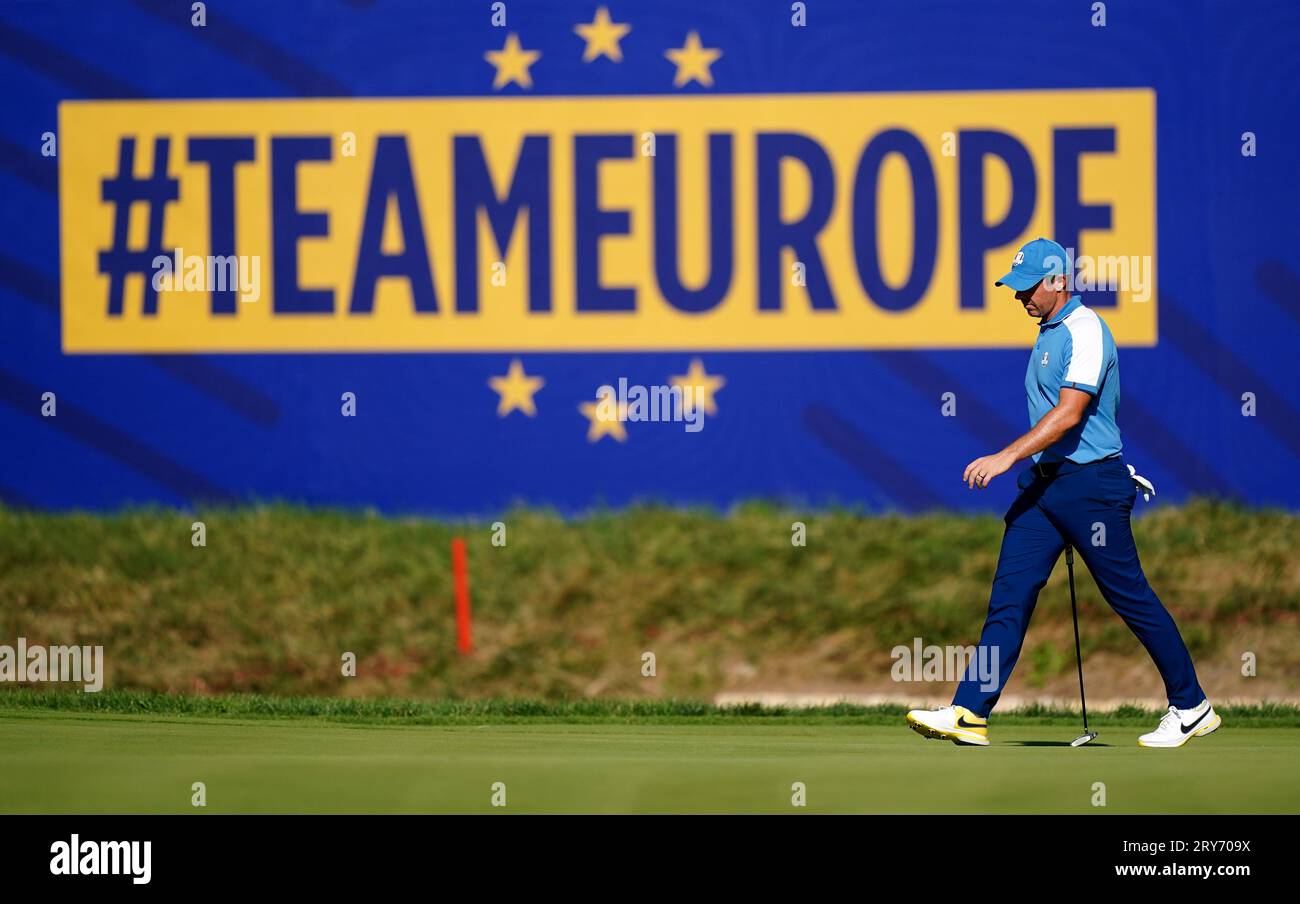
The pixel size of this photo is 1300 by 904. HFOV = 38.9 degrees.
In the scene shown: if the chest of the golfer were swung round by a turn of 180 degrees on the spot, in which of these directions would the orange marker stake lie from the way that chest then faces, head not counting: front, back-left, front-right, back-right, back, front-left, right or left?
back-left

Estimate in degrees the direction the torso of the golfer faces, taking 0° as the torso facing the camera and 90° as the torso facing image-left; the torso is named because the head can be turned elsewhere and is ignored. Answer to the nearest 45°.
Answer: approximately 90°
